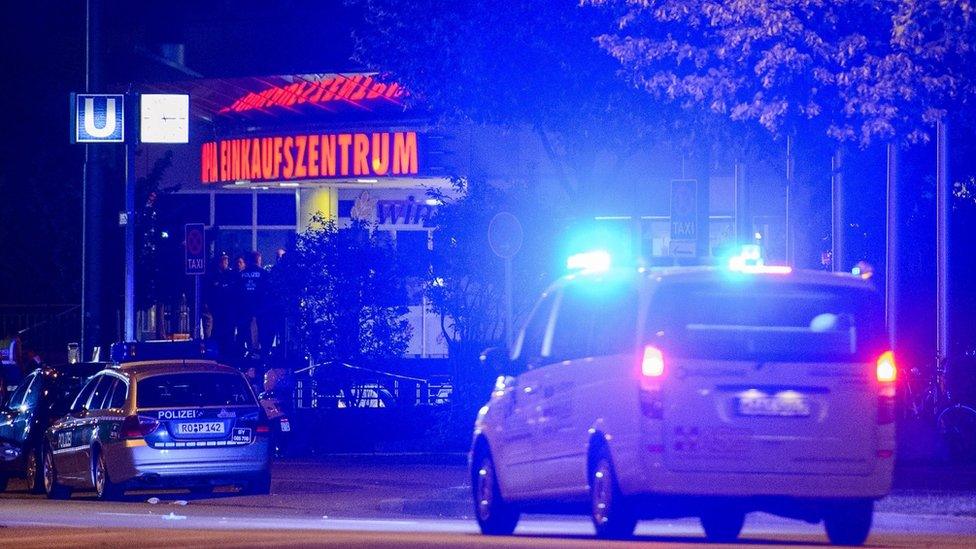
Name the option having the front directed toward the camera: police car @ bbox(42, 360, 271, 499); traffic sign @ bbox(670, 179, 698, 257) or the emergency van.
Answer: the traffic sign

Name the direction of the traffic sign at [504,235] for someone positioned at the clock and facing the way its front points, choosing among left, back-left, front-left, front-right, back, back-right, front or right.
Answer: front-left

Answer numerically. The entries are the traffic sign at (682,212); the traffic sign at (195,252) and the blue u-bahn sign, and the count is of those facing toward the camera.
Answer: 3

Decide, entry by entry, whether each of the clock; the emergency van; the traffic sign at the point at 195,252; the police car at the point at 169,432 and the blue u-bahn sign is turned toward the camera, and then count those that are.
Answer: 3

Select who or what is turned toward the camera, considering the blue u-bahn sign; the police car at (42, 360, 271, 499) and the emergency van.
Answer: the blue u-bahn sign

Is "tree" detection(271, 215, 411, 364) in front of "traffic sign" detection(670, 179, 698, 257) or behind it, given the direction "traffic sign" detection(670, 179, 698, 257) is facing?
in front

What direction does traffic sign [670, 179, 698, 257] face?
toward the camera

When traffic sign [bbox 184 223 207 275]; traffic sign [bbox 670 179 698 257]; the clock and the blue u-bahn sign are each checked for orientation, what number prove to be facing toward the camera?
4

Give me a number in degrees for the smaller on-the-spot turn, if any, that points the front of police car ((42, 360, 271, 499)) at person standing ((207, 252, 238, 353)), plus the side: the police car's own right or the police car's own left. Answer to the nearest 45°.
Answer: approximately 45° to the police car's own right

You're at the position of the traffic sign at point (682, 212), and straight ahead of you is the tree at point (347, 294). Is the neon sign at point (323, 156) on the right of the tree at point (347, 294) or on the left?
right

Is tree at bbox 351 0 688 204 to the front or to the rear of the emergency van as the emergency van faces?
to the front
